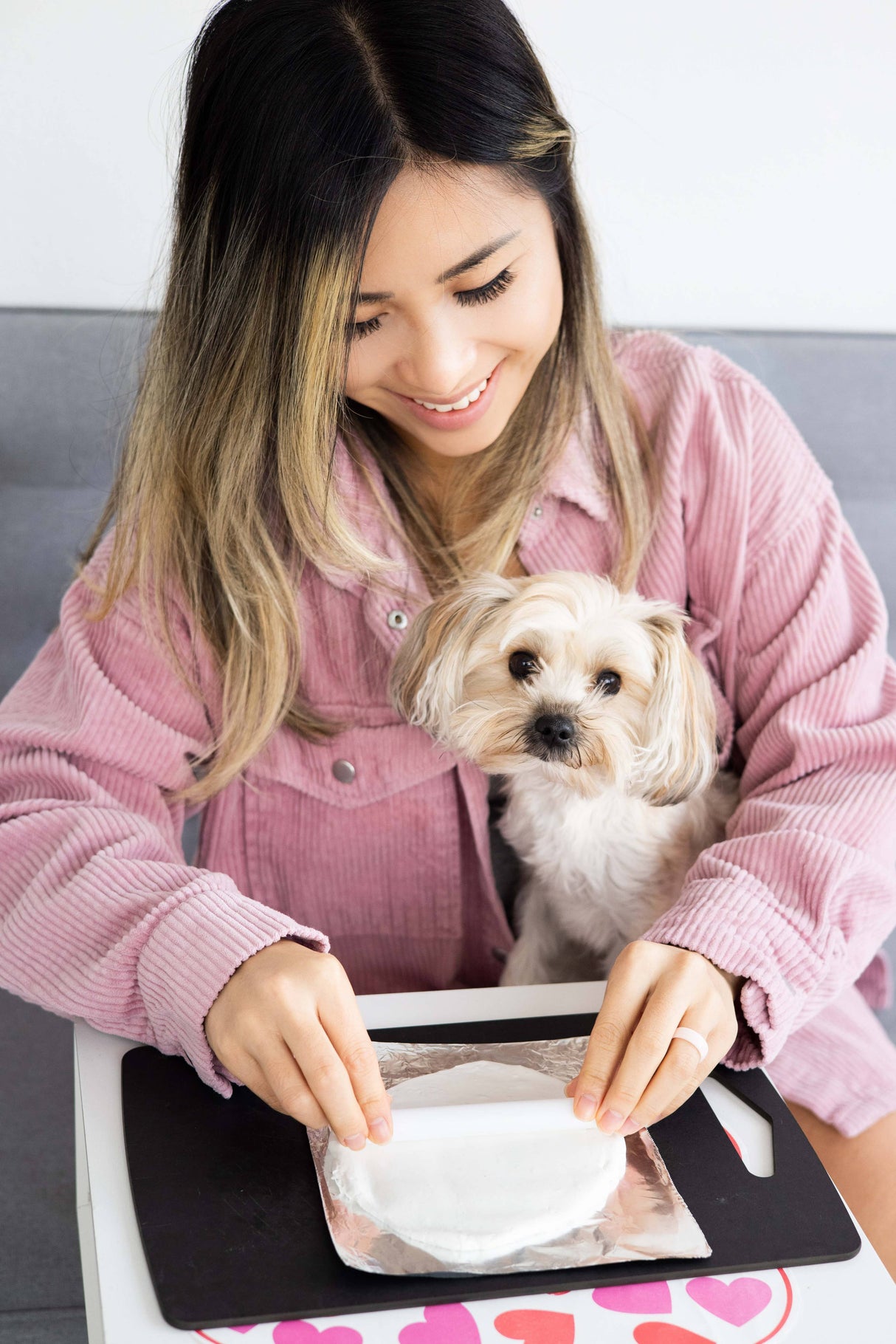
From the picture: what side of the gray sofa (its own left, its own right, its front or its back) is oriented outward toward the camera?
front

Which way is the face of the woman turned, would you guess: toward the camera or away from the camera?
toward the camera

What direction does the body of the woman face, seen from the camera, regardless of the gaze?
toward the camera

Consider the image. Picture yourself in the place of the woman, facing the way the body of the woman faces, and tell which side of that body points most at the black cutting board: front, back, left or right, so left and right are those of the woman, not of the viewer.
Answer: front

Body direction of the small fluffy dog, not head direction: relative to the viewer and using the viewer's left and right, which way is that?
facing the viewer

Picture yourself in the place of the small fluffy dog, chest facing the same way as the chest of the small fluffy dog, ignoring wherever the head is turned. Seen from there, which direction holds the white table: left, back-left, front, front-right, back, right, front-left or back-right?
front

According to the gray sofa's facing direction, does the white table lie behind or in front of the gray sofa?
in front
